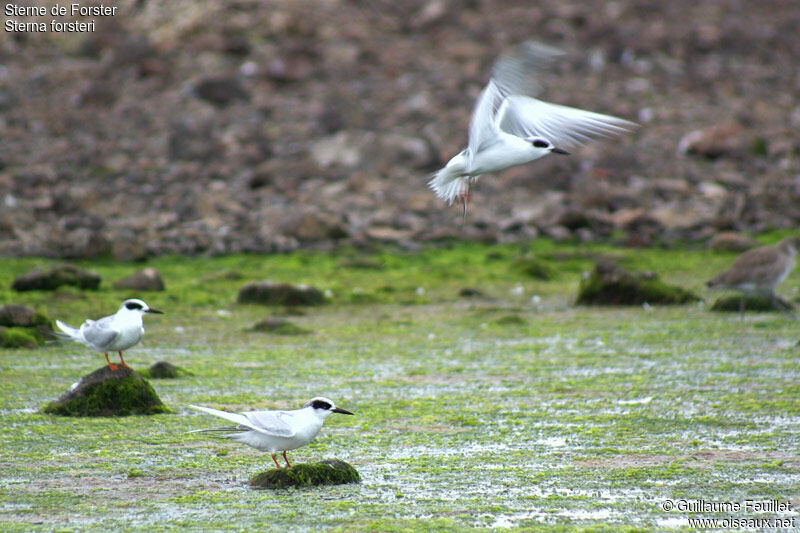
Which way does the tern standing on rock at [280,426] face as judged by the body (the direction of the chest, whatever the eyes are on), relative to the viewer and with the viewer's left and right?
facing to the right of the viewer

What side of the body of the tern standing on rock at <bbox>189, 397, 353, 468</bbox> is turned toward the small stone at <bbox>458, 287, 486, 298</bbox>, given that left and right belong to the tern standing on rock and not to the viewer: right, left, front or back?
left

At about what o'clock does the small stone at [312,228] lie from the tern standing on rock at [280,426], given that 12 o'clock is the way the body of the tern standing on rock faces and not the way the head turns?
The small stone is roughly at 9 o'clock from the tern standing on rock.

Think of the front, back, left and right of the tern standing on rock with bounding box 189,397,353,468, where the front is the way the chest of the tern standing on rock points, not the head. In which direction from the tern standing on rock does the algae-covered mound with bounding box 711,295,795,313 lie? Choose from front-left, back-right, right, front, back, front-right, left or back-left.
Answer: front-left

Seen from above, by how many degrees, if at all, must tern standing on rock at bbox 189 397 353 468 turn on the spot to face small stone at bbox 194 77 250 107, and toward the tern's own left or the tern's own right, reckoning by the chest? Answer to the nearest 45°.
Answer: approximately 90° to the tern's own left
